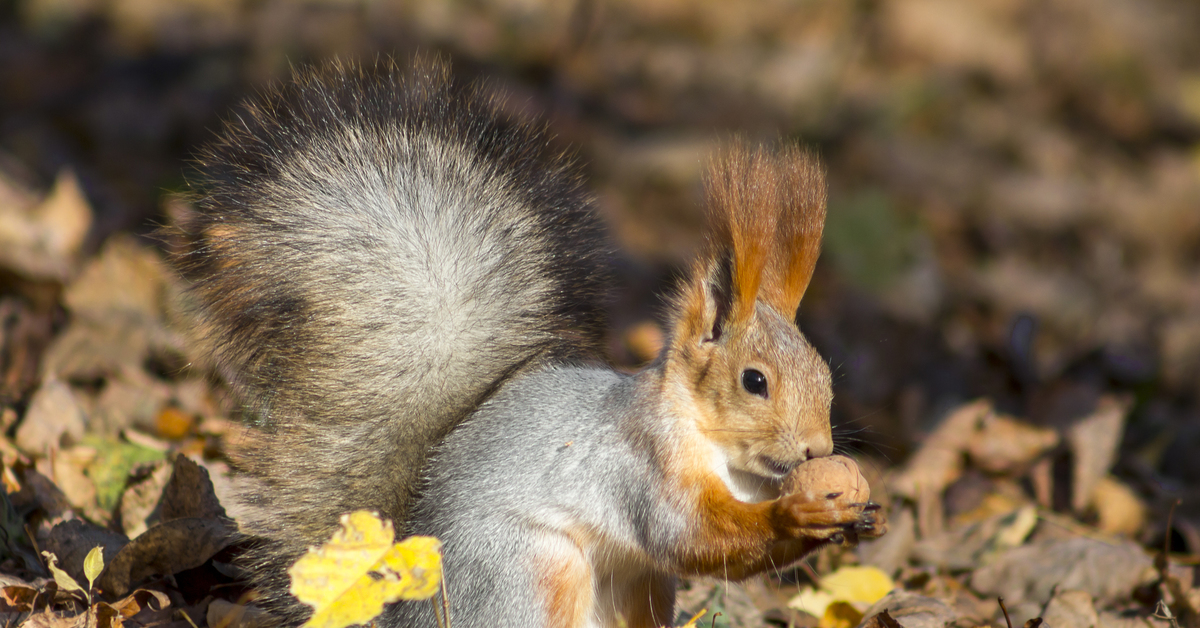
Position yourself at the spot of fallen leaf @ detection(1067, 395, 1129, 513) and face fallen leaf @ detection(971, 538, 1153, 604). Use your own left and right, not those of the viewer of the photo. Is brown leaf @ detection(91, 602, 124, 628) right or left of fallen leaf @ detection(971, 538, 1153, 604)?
right

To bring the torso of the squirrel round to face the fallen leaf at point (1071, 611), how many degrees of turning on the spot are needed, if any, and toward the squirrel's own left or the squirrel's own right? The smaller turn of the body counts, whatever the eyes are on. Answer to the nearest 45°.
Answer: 0° — it already faces it

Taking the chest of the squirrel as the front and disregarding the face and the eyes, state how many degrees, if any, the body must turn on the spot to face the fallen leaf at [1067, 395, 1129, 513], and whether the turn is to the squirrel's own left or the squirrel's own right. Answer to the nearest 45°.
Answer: approximately 45° to the squirrel's own left

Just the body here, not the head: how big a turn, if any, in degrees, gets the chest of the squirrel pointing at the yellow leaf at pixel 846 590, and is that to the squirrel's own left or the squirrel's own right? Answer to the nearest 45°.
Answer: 0° — it already faces it

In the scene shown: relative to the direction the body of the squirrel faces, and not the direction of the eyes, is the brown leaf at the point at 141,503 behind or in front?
behind

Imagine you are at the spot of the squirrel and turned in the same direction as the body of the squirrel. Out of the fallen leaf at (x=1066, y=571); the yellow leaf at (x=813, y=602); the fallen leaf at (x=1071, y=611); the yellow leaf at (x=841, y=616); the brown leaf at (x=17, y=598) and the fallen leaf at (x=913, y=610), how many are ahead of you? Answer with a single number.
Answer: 5

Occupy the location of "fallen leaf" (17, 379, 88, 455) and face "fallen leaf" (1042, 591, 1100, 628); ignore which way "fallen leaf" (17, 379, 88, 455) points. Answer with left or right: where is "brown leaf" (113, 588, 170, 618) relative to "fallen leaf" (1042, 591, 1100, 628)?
right

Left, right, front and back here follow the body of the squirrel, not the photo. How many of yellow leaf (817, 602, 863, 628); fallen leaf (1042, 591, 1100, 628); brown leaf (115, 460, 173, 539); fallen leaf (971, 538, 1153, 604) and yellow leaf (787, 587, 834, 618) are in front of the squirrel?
4

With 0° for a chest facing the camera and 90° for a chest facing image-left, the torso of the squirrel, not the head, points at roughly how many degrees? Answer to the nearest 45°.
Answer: approximately 270°

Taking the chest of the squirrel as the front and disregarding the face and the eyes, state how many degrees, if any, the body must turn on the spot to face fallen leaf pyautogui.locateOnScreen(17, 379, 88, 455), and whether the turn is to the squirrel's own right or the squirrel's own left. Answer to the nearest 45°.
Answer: approximately 135° to the squirrel's own left
